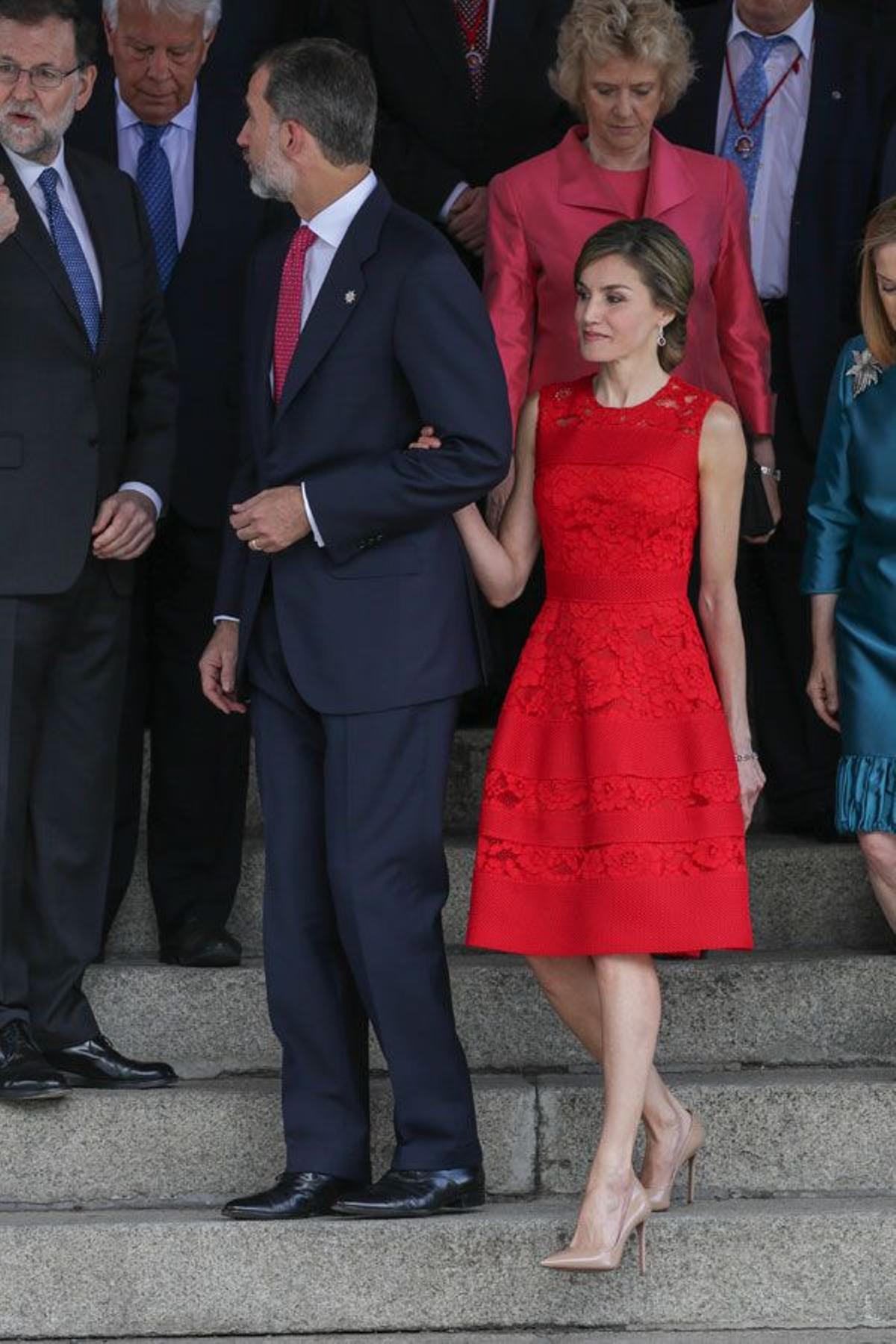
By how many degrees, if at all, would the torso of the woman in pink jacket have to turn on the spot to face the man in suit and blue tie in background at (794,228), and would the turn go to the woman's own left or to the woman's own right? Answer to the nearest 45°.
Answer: approximately 135° to the woman's own left

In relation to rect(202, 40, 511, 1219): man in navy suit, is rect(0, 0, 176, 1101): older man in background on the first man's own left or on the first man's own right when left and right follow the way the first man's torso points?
on the first man's own right

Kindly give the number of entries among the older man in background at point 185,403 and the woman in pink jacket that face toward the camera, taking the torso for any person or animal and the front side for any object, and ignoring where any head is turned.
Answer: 2

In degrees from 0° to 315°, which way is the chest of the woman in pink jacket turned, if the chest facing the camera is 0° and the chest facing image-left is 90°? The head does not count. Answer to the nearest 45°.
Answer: approximately 0°

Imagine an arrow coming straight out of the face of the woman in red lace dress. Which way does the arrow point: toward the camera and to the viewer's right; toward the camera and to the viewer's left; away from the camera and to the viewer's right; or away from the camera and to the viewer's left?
toward the camera and to the viewer's left

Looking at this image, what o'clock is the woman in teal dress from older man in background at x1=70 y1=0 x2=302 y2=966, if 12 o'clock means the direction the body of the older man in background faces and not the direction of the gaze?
The woman in teal dress is roughly at 10 o'clock from the older man in background.

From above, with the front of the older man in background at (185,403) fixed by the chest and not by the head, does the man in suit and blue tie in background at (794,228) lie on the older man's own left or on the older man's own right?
on the older man's own left

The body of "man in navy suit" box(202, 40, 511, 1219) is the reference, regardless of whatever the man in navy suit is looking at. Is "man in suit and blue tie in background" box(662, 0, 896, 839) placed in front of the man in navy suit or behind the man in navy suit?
behind

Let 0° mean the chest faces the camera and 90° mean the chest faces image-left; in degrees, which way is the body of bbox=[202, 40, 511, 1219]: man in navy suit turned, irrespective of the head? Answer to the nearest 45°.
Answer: approximately 45°
